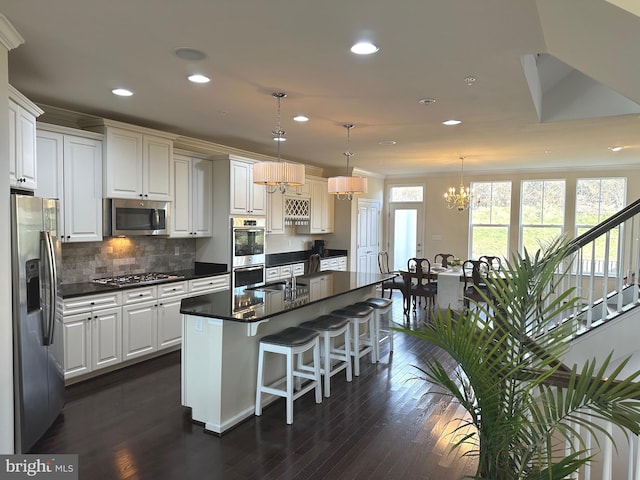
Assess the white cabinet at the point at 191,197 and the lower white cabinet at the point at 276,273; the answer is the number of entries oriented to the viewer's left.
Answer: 0

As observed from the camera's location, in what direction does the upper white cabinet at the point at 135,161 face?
facing the viewer and to the right of the viewer

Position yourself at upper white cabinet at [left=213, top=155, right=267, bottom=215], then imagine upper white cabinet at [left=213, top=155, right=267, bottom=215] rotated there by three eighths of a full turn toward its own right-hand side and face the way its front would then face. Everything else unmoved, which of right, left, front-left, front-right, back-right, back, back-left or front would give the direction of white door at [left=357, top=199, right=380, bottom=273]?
back-right

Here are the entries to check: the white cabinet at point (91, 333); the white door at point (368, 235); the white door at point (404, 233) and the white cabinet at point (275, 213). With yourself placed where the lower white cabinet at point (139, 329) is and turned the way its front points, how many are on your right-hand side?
1

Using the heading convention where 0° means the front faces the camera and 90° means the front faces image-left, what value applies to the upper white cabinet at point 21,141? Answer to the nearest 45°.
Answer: approximately 315°

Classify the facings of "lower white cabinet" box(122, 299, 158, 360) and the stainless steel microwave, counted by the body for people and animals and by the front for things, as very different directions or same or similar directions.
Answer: same or similar directions

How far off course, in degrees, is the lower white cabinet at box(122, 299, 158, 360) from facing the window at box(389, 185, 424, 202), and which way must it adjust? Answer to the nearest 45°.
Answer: approximately 90° to its left

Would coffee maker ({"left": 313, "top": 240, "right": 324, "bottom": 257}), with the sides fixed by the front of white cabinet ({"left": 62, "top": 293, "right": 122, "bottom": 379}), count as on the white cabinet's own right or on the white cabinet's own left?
on the white cabinet's own left

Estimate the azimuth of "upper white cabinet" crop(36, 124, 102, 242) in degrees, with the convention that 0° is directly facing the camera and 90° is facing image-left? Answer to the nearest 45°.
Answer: approximately 315°

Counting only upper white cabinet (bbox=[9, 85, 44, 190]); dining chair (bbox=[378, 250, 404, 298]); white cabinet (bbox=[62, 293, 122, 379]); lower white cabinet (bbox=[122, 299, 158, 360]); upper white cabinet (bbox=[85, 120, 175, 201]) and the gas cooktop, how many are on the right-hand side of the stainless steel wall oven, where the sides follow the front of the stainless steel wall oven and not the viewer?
5

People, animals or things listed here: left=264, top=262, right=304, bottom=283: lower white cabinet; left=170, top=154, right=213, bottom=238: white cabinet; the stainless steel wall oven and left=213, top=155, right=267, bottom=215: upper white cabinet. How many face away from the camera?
0

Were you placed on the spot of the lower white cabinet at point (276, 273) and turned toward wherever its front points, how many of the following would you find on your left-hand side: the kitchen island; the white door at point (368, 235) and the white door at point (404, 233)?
2

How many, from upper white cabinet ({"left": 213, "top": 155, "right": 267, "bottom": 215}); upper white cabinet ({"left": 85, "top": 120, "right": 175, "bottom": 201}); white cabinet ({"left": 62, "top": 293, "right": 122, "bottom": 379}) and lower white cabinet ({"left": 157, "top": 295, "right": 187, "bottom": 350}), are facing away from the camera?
0

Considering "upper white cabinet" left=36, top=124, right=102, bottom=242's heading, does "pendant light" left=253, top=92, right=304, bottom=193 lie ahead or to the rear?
ahead

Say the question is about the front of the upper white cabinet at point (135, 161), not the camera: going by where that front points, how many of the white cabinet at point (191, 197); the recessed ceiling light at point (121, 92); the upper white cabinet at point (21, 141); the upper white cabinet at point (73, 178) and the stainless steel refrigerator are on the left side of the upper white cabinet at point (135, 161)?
1

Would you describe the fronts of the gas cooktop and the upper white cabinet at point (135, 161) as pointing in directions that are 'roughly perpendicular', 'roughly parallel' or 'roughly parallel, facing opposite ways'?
roughly parallel
